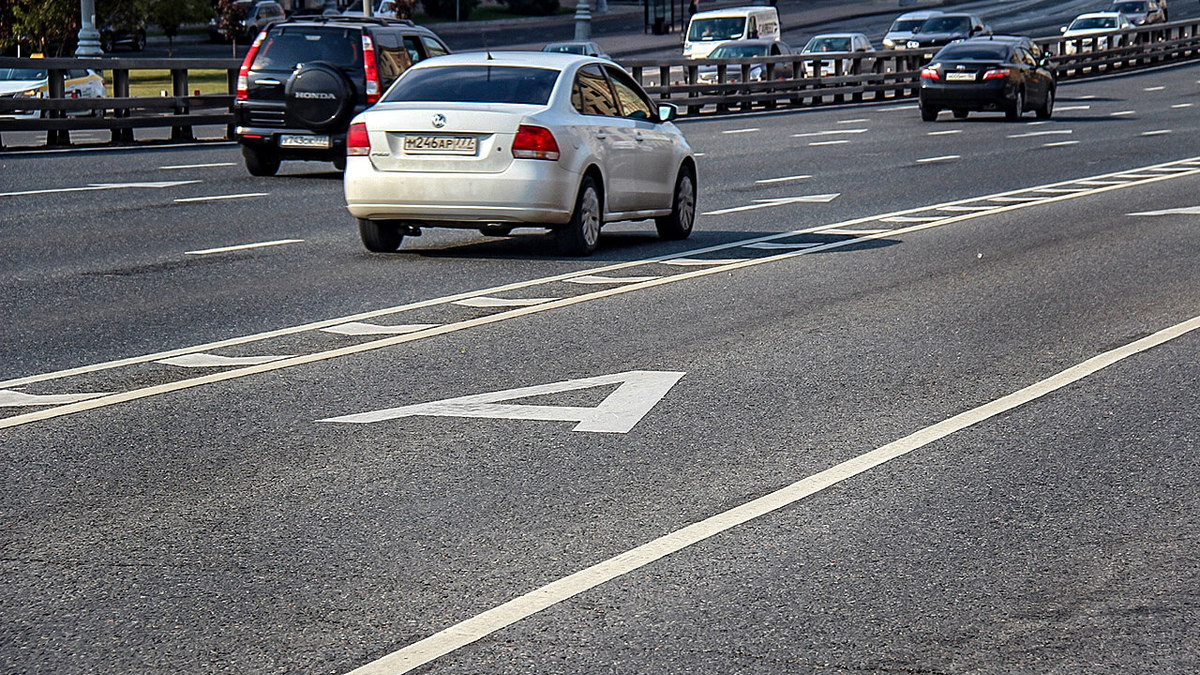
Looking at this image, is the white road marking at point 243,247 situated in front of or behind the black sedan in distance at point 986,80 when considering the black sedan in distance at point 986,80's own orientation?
behind

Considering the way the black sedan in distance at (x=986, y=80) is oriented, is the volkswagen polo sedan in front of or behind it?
behind

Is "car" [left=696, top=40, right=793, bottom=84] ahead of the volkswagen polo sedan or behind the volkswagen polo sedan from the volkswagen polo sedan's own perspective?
ahead

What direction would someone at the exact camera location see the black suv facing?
facing away from the viewer and to the right of the viewer

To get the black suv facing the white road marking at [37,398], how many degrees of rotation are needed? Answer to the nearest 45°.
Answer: approximately 135° to its right

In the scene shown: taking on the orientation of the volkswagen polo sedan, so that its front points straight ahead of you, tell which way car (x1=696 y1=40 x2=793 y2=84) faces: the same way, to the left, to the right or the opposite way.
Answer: the opposite way

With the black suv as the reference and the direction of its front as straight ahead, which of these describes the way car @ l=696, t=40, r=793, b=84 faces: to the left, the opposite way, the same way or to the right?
the opposite way

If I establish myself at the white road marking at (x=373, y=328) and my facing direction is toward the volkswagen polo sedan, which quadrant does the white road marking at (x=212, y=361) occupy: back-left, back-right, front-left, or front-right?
back-left

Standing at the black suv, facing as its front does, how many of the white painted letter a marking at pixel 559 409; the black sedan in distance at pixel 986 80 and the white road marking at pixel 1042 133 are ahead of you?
2

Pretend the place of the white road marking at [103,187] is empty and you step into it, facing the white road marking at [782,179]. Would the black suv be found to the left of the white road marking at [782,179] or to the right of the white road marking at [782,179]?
left
